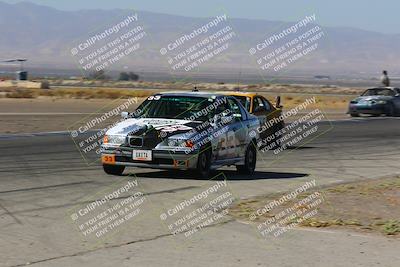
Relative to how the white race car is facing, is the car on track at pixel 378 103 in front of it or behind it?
behind

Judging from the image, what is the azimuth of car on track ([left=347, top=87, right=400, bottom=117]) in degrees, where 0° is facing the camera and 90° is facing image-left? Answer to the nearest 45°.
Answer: approximately 45°

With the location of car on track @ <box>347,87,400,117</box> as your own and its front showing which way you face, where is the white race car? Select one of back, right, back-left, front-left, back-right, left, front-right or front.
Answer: front-left

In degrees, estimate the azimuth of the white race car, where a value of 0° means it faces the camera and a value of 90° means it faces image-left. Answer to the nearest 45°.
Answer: approximately 45°

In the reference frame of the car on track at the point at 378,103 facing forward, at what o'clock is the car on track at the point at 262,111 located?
the car on track at the point at 262,111 is roughly at 11 o'clock from the car on track at the point at 378,103.

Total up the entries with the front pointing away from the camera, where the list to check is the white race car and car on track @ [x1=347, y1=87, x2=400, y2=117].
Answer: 0
